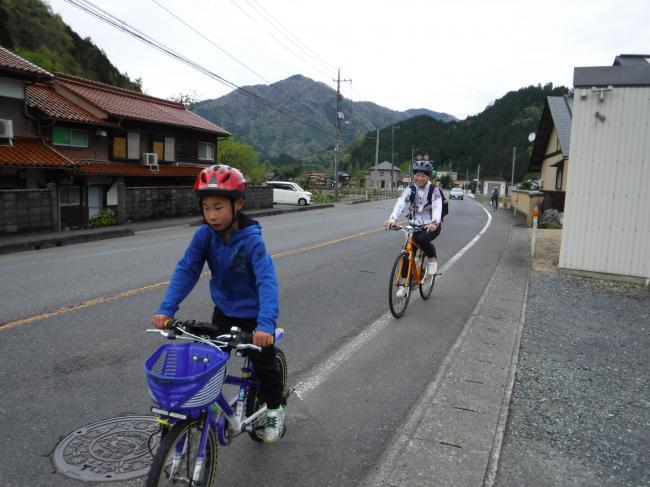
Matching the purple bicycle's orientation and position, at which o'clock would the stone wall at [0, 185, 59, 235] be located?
The stone wall is roughly at 4 o'clock from the purple bicycle.

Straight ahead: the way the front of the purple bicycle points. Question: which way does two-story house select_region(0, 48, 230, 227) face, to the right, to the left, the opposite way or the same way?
to the left

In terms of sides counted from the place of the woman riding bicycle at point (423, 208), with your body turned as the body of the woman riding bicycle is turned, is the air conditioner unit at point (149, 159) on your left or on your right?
on your right

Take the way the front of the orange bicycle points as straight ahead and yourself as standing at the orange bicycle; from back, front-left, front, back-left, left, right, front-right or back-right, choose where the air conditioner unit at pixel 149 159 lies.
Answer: right

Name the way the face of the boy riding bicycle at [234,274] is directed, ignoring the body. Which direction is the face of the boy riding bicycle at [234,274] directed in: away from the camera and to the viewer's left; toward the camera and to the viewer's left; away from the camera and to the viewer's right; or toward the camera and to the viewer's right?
toward the camera and to the viewer's left

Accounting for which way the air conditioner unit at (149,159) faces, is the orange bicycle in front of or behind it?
in front

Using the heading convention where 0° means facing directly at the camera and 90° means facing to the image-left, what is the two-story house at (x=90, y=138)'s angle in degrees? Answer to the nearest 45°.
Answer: approximately 315°

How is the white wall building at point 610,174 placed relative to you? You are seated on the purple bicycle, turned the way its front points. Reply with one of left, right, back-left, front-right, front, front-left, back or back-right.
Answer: back

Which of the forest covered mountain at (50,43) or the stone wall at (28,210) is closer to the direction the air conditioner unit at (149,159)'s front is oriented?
the stone wall
